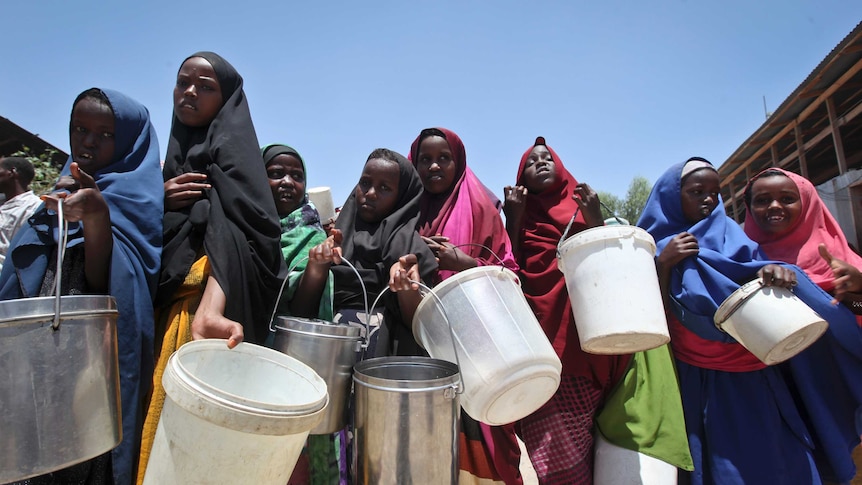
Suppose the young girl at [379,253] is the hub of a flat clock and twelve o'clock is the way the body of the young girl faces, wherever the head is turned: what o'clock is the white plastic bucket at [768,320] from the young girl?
The white plastic bucket is roughly at 8 o'clock from the young girl.

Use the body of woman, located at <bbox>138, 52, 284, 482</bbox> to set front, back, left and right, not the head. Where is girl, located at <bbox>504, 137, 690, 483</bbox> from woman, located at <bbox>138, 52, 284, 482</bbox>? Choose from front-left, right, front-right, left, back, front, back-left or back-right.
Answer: back-left

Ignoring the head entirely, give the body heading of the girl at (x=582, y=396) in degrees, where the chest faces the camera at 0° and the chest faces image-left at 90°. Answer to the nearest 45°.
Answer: approximately 0°

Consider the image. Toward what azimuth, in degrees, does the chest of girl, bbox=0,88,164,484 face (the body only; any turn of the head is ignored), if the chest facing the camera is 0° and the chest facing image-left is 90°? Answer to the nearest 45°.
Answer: approximately 45°

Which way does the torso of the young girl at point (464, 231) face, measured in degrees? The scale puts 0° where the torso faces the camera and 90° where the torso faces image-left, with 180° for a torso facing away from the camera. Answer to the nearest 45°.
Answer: approximately 45°

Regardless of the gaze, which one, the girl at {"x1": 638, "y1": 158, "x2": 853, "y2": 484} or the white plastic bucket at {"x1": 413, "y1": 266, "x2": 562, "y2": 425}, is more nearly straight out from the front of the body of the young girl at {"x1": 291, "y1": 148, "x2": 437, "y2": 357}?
the white plastic bucket

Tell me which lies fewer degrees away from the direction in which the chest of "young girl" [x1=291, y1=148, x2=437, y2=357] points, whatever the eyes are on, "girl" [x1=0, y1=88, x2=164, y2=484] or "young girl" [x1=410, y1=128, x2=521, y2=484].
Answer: the "girl" [x1=0, y1=88, x2=164, y2=484]
